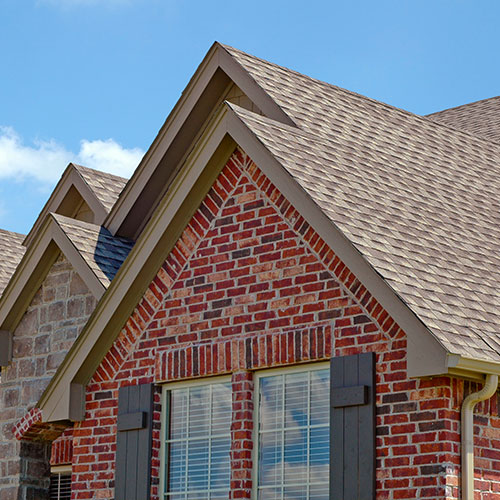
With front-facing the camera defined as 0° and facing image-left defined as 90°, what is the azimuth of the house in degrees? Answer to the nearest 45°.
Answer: approximately 45°

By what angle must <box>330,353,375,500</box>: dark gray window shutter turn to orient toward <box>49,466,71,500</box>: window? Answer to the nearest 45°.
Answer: approximately 90° to its right

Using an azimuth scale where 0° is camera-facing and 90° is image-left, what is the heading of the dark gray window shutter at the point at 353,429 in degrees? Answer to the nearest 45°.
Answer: approximately 45°
